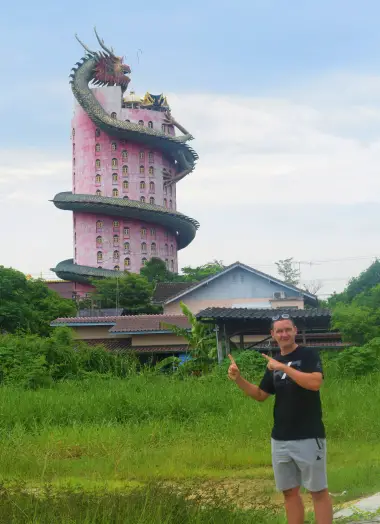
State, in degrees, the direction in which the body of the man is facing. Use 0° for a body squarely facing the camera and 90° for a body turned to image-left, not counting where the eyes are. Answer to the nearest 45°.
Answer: approximately 45°

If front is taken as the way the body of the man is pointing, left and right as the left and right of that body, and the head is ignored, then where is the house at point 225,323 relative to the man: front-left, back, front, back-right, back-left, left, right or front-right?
back-right

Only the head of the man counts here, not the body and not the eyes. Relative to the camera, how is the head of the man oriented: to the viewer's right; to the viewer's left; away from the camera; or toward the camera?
toward the camera

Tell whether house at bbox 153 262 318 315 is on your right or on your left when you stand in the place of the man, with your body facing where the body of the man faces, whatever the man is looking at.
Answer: on your right
